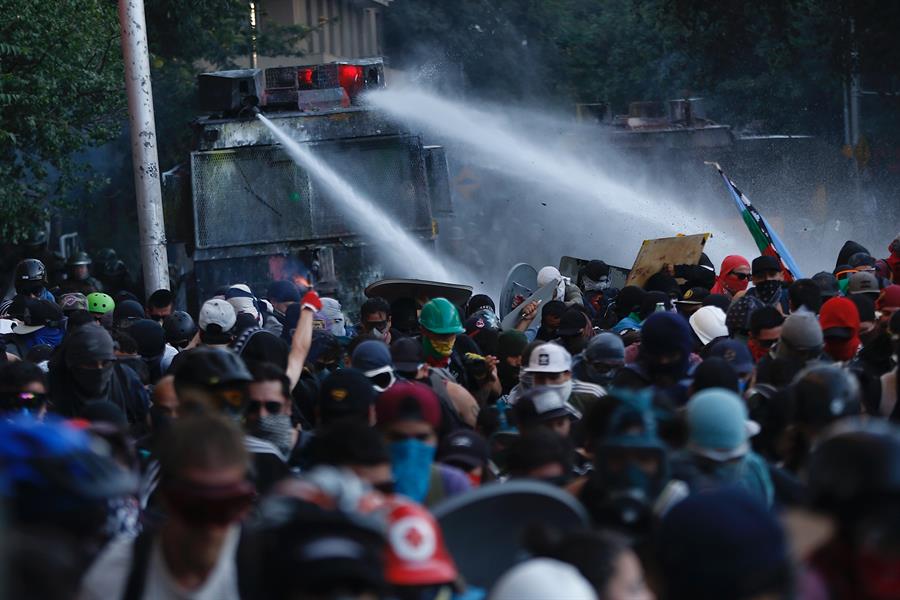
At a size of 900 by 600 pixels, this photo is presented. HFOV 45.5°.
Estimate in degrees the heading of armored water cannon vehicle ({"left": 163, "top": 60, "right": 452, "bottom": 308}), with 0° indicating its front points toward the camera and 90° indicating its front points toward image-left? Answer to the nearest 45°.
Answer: approximately 0°

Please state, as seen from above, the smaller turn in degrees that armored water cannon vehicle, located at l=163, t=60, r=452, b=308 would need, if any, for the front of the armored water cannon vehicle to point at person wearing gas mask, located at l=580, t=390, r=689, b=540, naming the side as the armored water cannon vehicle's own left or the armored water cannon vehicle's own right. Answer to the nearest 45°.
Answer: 0° — it already faces them

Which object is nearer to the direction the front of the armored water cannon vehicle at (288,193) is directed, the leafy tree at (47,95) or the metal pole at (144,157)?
the metal pole

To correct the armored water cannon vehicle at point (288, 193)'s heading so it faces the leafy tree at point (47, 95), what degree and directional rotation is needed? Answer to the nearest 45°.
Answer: approximately 135° to its right

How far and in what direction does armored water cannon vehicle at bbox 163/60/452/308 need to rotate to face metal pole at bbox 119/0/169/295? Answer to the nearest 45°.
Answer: approximately 90° to its right
